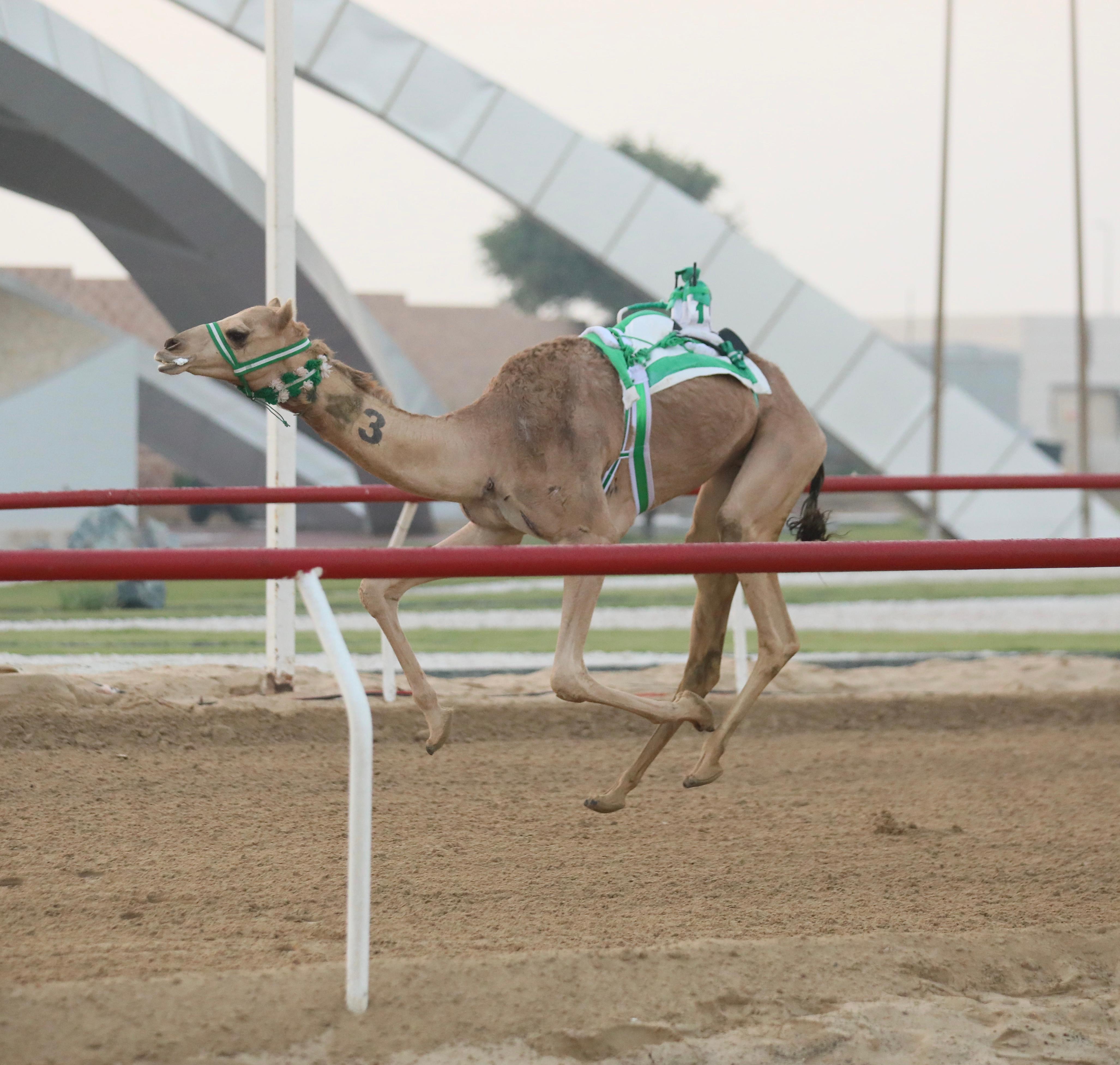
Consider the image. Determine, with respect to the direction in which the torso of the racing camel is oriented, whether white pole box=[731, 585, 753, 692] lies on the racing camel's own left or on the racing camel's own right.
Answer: on the racing camel's own right

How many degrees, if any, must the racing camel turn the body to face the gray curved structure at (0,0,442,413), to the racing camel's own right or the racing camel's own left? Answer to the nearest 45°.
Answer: approximately 90° to the racing camel's own right

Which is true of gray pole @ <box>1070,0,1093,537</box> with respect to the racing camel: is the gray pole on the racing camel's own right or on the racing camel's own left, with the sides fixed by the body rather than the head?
on the racing camel's own right

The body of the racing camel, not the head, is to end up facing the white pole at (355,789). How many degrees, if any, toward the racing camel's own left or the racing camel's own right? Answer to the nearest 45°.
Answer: approximately 90° to the racing camel's own left

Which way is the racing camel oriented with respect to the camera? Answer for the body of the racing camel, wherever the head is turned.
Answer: to the viewer's left

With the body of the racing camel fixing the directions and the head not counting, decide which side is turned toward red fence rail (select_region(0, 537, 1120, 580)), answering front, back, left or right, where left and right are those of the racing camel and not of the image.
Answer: left

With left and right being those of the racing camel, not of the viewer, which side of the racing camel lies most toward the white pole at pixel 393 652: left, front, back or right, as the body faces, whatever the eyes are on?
right

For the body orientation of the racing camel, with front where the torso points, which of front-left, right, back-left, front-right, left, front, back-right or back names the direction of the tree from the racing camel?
right

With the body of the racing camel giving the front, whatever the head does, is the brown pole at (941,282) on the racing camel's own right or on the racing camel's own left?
on the racing camel's own right
